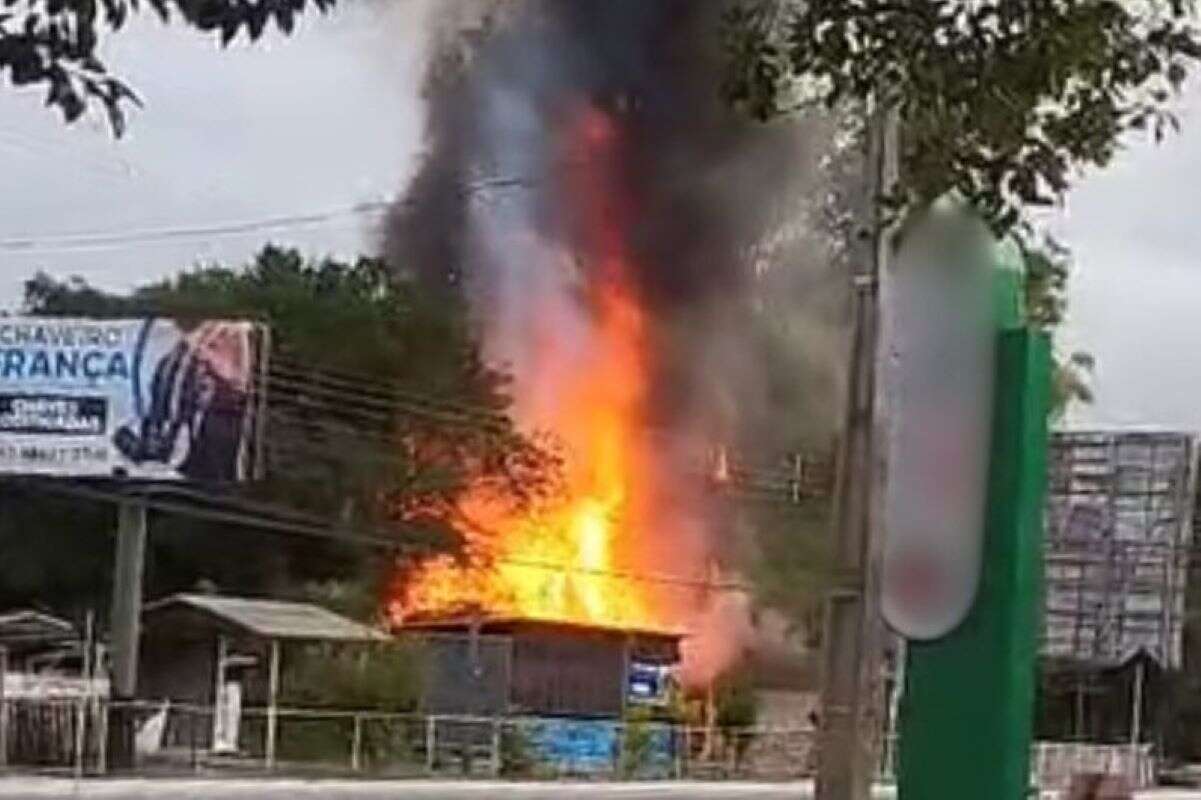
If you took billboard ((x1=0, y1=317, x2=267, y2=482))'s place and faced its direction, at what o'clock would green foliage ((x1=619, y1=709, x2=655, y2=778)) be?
The green foliage is roughly at 8 o'clock from the billboard.

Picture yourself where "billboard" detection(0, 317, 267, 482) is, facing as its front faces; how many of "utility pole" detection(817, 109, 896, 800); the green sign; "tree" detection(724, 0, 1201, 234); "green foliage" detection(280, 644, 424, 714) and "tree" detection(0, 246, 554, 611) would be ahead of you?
3

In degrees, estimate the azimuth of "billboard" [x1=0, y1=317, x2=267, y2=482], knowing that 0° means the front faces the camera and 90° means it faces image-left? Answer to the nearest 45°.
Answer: approximately 0°

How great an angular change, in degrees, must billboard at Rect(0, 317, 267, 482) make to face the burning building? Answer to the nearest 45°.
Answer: approximately 135° to its left
